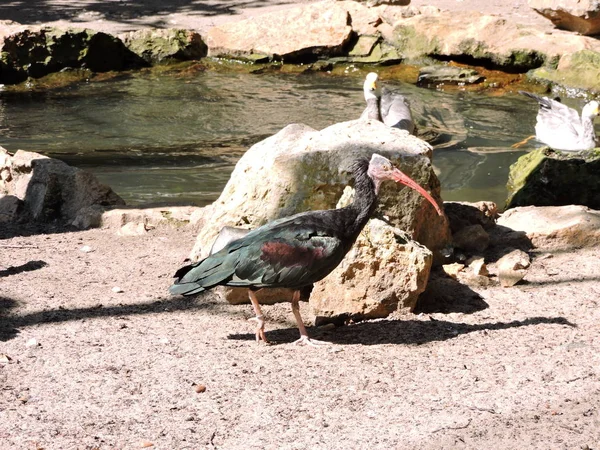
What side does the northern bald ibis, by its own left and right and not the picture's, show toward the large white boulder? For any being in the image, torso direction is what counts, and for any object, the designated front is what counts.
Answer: left

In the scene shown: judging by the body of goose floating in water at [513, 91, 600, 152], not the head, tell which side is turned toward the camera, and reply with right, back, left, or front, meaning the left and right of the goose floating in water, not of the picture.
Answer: right

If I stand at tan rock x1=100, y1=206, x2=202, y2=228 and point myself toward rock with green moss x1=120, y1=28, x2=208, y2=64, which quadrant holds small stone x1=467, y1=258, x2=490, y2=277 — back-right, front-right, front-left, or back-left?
back-right

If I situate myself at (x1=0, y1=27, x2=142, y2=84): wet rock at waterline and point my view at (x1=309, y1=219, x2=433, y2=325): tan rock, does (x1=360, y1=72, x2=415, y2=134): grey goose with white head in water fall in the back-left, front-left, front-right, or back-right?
front-left

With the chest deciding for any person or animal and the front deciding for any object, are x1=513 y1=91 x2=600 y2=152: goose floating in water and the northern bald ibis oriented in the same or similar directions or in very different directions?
same or similar directions

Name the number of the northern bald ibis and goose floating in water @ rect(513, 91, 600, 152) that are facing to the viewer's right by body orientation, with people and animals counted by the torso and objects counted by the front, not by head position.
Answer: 2

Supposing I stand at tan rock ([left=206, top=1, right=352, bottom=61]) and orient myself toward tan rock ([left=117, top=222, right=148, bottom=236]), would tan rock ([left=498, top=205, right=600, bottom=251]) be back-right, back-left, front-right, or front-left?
front-left

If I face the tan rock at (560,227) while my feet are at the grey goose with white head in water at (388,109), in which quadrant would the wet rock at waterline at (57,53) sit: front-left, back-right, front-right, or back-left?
back-right

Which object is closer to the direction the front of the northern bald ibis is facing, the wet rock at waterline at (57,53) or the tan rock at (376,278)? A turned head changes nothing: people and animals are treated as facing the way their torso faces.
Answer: the tan rock

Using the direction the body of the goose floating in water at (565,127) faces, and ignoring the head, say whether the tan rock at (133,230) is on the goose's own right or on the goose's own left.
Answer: on the goose's own right

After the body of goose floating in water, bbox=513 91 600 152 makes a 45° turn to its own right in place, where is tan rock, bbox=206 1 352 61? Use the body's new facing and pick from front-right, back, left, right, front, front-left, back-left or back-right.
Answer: back

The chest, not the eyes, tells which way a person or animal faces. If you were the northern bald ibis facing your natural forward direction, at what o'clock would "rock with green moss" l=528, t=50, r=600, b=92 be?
The rock with green moss is roughly at 10 o'clock from the northern bald ibis.

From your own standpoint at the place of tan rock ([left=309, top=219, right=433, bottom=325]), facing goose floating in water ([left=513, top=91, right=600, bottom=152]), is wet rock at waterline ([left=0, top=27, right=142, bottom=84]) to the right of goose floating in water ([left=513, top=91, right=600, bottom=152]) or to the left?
left

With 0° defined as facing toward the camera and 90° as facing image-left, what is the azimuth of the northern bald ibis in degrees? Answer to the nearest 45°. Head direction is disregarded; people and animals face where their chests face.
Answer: approximately 270°
